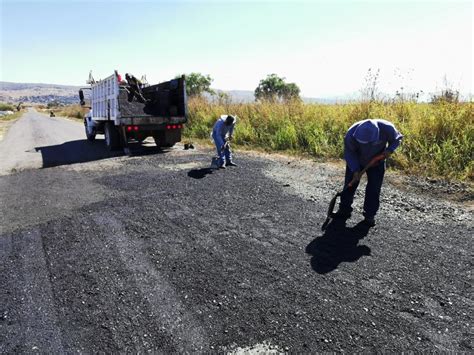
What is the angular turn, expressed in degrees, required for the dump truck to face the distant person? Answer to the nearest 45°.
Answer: approximately 180°

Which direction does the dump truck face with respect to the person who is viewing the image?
facing away from the viewer and to the left of the viewer

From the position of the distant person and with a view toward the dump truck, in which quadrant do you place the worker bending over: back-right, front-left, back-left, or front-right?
back-left
